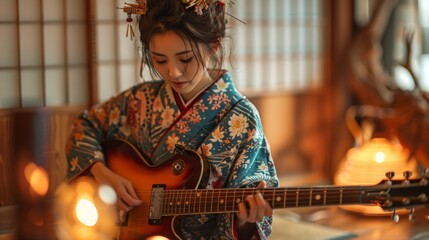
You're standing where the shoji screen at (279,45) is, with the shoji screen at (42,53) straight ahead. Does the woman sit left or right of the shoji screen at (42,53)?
left

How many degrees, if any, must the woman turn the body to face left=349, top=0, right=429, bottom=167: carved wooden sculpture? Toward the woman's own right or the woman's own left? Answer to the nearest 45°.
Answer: approximately 135° to the woman's own left

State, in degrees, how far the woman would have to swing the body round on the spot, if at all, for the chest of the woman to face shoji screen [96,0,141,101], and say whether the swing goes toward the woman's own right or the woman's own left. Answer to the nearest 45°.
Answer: approximately 180°

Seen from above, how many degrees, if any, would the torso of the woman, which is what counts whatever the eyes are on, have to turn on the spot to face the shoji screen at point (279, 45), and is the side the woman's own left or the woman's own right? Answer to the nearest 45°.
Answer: approximately 180°

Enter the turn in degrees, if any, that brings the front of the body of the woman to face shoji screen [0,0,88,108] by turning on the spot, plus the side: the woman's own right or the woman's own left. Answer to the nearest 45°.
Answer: approximately 135° to the woman's own right

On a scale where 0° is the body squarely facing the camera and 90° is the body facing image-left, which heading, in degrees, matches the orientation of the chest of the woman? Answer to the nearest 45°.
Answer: approximately 0°
